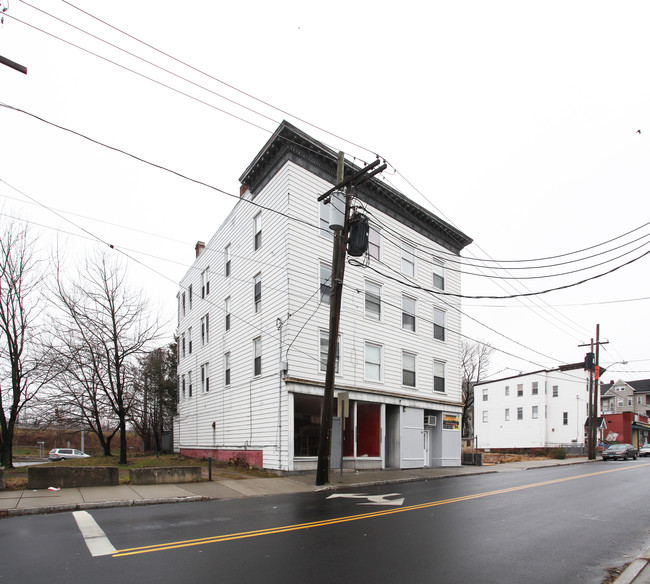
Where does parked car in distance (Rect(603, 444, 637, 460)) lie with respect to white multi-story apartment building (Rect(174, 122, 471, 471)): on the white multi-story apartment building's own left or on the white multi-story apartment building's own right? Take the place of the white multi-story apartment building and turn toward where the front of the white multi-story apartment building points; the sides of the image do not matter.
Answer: on the white multi-story apartment building's own left

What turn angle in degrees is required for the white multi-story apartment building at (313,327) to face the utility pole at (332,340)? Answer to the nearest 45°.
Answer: approximately 45° to its right

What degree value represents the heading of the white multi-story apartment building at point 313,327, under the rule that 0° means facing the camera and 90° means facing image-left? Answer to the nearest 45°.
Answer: approximately 315°

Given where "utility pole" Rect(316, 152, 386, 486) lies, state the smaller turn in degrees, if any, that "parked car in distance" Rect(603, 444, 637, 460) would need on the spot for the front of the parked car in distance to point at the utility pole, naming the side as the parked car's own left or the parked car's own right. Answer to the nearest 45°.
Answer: approximately 45° to the parked car's own left

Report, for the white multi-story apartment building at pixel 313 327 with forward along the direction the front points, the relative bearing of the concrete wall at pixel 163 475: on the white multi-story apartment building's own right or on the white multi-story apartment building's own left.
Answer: on the white multi-story apartment building's own right

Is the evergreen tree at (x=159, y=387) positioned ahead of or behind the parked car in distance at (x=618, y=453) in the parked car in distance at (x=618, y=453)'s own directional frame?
ahead
